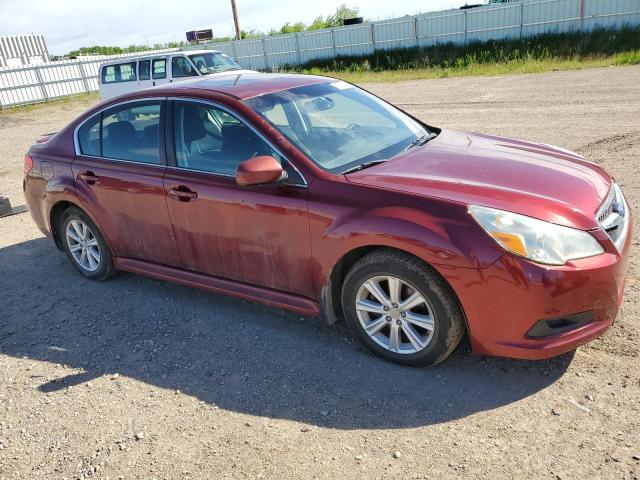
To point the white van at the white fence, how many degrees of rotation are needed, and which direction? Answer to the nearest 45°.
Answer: approximately 90° to its left

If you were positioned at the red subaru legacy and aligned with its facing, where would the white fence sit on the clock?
The white fence is roughly at 8 o'clock from the red subaru legacy.

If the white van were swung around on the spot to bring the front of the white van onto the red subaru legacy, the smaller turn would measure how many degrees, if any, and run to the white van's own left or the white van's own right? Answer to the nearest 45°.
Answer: approximately 45° to the white van's own right

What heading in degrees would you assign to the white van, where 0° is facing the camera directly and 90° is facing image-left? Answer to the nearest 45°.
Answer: approximately 315°

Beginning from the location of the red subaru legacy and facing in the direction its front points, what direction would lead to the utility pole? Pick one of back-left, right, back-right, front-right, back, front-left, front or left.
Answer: back-left

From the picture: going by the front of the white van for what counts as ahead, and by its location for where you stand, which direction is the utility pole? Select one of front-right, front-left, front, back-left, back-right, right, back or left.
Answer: back-left

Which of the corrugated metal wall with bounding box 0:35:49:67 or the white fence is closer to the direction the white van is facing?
the white fence

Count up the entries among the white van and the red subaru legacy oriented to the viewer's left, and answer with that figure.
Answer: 0

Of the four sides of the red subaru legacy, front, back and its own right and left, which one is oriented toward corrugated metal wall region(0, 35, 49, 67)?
back

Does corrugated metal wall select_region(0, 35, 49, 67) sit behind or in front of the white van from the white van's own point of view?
behind

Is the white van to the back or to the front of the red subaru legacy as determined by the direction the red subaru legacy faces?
to the back
